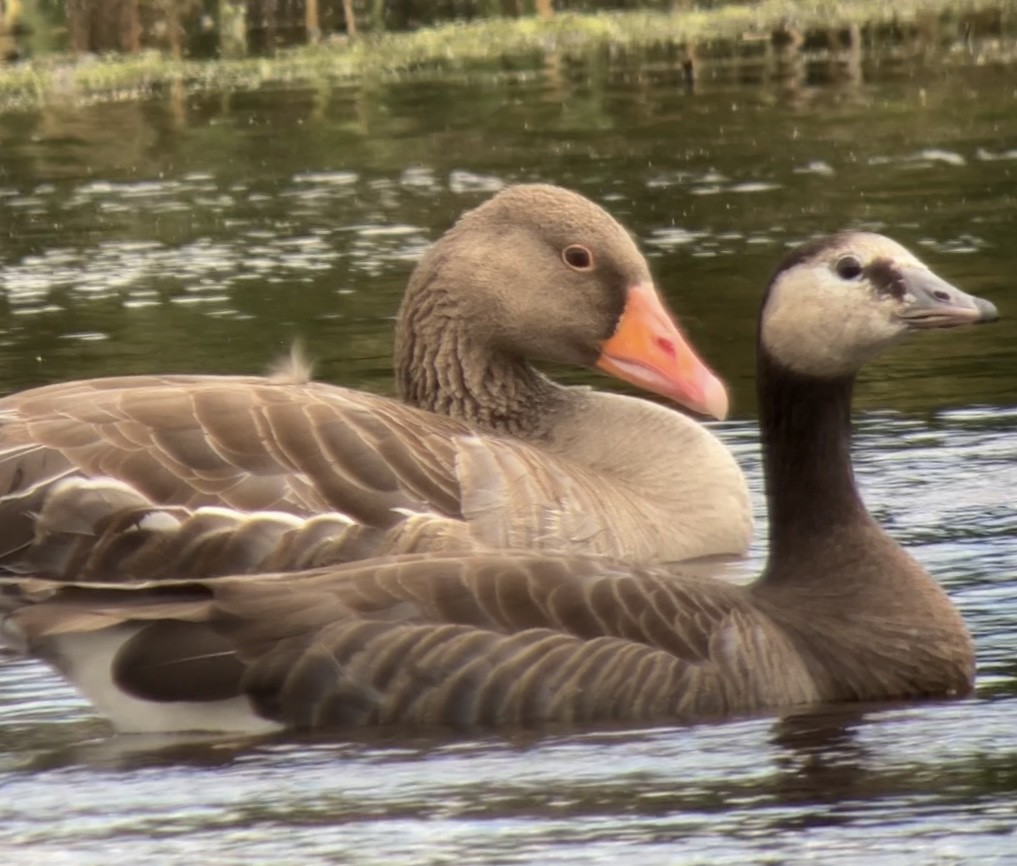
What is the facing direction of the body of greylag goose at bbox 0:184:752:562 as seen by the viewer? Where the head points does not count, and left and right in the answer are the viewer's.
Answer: facing to the right of the viewer

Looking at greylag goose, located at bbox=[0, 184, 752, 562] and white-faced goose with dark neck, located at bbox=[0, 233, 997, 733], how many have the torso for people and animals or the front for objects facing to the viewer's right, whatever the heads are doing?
2

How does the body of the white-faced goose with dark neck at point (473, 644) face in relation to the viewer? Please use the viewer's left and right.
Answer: facing to the right of the viewer
